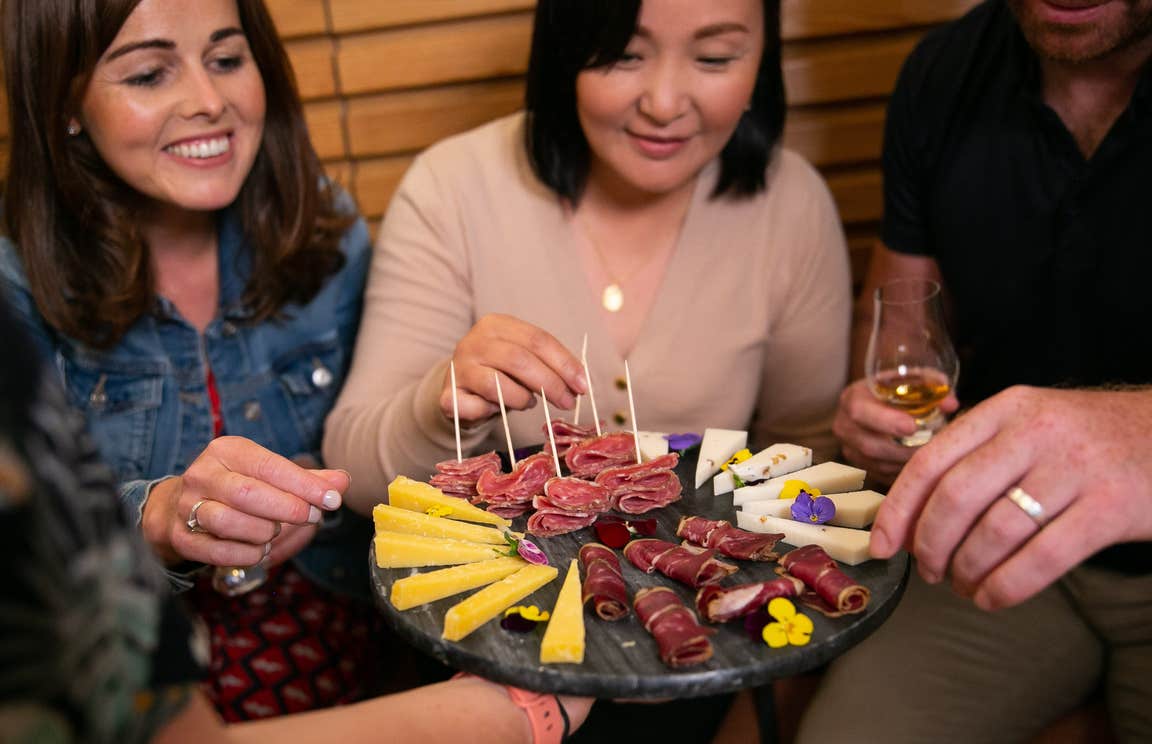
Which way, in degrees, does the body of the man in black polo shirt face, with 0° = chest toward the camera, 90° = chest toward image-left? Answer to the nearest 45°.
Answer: approximately 0°

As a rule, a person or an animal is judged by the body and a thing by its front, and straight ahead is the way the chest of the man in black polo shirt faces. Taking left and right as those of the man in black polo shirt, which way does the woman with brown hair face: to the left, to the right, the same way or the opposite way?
to the left

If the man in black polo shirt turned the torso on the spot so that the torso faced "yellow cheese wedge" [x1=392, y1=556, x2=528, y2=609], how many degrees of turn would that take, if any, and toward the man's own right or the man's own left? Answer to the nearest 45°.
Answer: approximately 45° to the man's own right

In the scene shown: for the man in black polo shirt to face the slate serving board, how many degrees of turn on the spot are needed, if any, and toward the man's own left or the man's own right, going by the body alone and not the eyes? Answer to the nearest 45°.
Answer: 0° — they already face it

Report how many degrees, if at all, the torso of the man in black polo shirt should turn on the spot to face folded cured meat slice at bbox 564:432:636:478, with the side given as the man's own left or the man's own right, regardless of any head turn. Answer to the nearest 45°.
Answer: approximately 45° to the man's own right

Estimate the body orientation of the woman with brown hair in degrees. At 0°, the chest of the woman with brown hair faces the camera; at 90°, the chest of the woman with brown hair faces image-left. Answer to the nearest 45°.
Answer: approximately 315°
